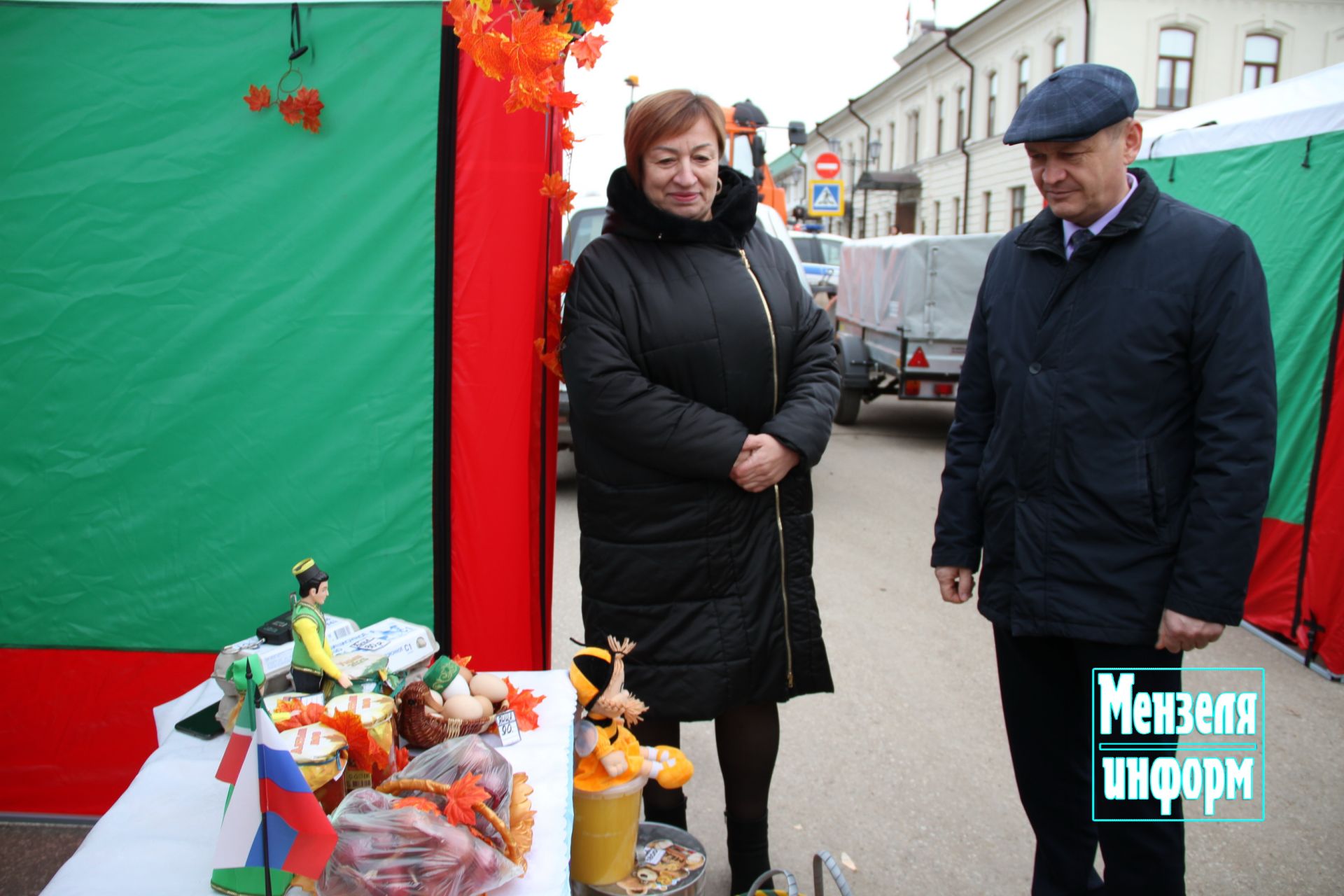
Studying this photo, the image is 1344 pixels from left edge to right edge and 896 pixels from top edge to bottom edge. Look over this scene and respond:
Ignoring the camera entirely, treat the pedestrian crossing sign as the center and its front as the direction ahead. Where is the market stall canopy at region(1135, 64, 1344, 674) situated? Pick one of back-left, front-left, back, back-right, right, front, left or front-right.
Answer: front

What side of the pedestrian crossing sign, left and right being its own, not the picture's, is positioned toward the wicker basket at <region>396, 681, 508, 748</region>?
front

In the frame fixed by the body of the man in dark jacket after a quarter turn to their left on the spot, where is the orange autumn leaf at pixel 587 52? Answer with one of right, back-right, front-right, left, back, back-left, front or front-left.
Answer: back-right

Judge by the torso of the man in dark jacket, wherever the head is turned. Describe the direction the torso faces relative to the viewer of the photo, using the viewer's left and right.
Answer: facing the viewer and to the left of the viewer

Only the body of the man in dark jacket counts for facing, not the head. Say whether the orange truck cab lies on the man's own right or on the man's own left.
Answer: on the man's own right

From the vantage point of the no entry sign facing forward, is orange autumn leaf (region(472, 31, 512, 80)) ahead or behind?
ahead

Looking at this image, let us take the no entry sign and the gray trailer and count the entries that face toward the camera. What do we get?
1

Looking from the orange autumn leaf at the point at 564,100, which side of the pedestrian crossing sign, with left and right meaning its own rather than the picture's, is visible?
front

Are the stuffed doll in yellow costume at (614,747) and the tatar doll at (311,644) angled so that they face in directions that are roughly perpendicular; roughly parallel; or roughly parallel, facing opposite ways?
roughly parallel

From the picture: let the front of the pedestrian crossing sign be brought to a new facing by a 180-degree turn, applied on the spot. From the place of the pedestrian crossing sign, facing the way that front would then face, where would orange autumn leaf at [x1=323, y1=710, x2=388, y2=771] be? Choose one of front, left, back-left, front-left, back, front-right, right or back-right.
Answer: back

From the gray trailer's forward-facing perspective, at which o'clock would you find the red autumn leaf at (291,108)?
The red autumn leaf is roughly at 8 o'clock from the gray trailer.

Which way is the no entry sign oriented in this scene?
toward the camera

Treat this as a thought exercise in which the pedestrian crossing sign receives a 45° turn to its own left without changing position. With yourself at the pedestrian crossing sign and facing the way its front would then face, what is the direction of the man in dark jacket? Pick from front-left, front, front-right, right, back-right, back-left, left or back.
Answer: front-right

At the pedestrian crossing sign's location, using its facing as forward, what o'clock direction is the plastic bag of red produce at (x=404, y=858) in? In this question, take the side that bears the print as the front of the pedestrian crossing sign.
The plastic bag of red produce is roughly at 12 o'clock from the pedestrian crossing sign.

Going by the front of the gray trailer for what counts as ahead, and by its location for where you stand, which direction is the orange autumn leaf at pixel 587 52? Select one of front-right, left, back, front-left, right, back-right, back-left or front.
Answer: back-left
